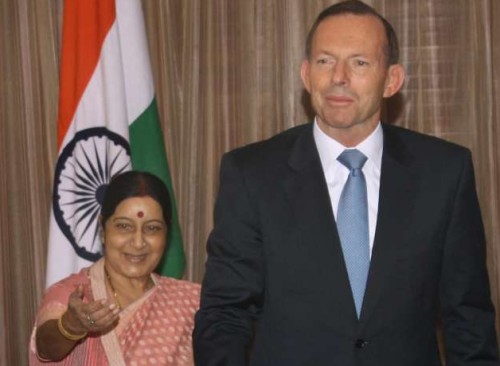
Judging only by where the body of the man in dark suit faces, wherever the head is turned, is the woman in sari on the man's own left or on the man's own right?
on the man's own right

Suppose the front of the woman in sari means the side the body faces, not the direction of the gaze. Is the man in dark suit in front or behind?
in front

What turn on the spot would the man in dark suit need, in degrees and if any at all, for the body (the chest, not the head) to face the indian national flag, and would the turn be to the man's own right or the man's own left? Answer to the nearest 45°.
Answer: approximately 135° to the man's own right

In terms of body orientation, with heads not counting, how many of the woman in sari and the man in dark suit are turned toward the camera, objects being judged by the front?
2

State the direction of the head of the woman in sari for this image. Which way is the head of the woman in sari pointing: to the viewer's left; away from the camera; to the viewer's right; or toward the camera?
toward the camera

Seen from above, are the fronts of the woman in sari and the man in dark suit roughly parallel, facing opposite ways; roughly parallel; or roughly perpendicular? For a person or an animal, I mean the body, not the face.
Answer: roughly parallel

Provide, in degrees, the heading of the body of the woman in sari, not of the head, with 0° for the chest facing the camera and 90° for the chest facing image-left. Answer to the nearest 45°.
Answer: approximately 0°

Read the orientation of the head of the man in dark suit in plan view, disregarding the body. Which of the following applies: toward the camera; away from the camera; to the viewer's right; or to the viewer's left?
toward the camera

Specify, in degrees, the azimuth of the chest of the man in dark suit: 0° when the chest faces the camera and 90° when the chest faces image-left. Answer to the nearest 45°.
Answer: approximately 0°
